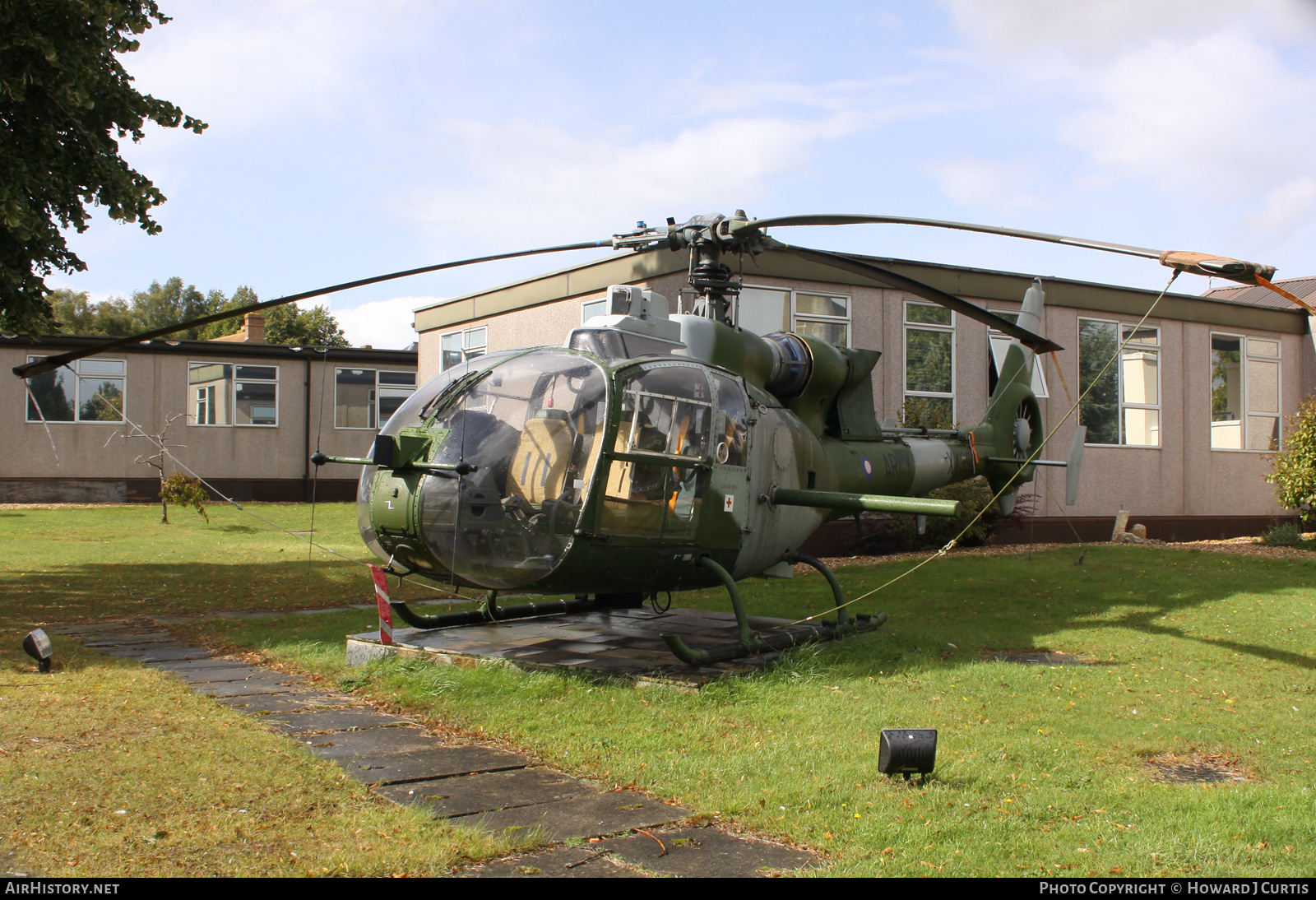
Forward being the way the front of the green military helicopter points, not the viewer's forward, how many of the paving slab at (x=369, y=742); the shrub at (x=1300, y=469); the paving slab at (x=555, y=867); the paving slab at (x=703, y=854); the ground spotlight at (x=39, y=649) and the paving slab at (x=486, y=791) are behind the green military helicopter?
1

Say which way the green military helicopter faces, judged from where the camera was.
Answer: facing the viewer and to the left of the viewer

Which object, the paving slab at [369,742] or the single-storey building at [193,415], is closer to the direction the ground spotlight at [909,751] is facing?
the single-storey building

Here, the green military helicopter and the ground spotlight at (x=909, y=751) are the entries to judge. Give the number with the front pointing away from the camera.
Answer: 1

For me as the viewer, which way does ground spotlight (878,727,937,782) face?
facing away from the viewer

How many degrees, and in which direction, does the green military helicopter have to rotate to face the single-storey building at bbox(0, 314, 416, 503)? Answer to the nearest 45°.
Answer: approximately 90° to its right

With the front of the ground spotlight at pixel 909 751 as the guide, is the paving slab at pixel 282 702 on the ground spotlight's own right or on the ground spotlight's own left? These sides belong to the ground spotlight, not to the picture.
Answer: on the ground spotlight's own left

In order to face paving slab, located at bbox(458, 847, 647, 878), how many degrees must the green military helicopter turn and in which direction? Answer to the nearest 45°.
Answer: approximately 45° to its left

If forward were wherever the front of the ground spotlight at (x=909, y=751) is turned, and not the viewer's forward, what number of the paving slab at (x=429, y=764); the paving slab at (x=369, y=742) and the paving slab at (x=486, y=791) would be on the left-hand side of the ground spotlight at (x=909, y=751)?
3

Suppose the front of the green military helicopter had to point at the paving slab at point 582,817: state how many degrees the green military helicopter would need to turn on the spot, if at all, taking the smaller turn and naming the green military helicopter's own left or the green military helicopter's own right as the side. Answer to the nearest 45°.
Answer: approximately 45° to the green military helicopter's own left

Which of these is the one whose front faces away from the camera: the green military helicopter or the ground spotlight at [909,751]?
the ground spotlight

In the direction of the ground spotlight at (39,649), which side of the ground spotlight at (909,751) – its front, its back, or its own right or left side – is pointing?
left

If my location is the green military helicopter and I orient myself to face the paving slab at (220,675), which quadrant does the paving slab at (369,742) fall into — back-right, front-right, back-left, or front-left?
front-left

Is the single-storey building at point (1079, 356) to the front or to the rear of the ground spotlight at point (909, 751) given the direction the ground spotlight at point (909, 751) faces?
to the front
